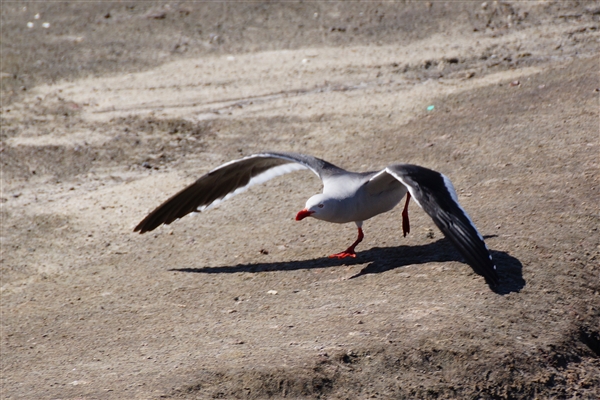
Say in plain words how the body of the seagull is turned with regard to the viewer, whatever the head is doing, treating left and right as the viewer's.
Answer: facing the viewer and to the left of the viewer
